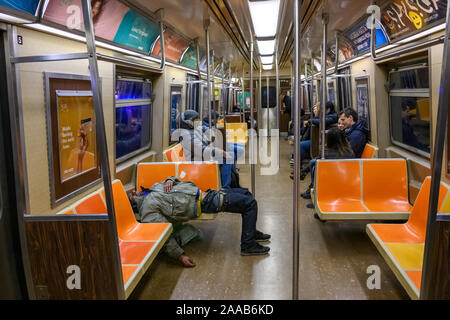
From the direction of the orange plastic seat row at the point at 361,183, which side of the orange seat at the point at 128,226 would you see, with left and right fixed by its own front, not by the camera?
front

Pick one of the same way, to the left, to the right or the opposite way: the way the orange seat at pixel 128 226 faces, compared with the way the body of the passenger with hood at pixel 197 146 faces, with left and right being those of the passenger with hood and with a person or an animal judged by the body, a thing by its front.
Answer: the same way

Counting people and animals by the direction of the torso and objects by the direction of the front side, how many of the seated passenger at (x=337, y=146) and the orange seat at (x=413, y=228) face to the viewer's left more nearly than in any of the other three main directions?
2

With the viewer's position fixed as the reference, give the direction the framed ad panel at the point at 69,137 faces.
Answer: facing the viewer and to the right of the viewer

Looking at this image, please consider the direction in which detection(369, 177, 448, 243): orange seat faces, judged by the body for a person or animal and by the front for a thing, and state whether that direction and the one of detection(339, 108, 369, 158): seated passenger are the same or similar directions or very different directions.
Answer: same or similar directions

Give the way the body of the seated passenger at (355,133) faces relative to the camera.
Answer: to the viewer's left

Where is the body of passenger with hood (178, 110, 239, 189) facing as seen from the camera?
to the viewer's right

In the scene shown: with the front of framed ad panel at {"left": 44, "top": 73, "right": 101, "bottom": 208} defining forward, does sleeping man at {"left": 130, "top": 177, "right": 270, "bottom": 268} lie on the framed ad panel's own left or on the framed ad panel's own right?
on the framed ad panel's own left

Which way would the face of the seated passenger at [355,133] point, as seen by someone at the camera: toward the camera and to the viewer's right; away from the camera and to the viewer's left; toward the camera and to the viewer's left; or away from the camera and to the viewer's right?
toward the camera and to the viewer's left

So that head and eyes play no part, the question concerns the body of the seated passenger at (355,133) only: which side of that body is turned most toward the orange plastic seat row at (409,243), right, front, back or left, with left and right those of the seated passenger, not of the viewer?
left

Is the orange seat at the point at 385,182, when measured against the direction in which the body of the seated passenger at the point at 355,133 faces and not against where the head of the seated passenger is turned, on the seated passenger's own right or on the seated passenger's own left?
on the seated passenger's own left

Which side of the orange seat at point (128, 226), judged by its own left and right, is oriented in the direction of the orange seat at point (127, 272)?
right

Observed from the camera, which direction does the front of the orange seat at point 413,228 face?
facing to the left of the viewer

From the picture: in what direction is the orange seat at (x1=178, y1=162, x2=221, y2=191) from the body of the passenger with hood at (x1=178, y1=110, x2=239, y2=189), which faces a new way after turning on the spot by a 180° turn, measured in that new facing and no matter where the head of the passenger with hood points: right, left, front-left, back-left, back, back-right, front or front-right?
left

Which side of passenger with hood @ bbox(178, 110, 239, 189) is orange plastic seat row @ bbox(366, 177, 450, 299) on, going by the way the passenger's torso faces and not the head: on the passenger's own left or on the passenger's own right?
on the passenger's own right

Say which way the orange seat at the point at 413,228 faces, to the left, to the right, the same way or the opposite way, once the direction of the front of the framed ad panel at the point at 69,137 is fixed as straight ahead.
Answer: the opposite way

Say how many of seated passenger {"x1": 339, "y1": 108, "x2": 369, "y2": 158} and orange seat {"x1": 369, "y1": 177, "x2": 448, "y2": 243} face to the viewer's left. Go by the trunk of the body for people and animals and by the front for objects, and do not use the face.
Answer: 2
